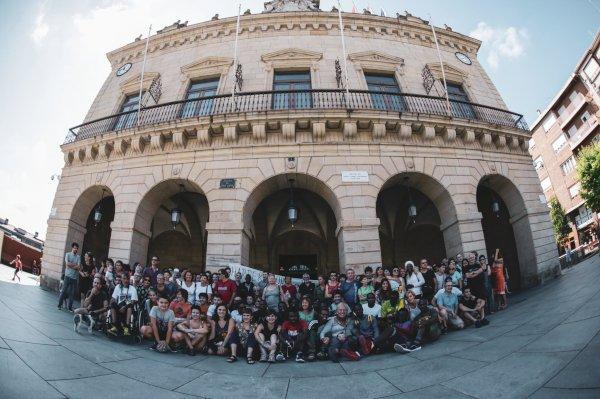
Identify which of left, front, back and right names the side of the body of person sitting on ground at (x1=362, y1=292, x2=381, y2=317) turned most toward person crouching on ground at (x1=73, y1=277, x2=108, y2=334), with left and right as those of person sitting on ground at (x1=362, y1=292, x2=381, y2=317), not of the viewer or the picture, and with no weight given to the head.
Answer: right

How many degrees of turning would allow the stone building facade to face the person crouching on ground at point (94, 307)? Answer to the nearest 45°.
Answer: approximately 45° to its right

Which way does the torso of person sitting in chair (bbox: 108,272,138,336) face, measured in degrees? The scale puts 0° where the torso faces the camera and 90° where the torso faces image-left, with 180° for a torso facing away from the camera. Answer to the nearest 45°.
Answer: approximately 0°

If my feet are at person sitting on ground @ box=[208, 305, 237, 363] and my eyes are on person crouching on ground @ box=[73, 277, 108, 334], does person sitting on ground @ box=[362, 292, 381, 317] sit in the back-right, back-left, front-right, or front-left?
back-right

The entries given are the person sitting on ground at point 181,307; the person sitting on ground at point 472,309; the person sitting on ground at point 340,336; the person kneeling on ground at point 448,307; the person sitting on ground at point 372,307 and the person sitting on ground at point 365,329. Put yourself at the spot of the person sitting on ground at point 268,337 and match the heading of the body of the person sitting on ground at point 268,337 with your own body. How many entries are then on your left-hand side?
5

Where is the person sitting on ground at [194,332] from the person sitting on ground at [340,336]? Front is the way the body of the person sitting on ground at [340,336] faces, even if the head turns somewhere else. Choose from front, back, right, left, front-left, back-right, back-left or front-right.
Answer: right

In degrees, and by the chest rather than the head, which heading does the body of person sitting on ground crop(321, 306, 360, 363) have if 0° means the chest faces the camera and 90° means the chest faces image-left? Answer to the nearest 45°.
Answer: approximately 0°
